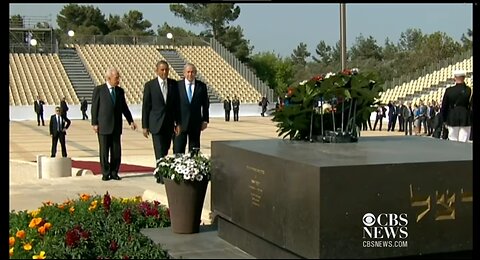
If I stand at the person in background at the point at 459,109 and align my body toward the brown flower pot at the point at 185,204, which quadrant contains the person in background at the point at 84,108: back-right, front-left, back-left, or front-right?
back-right

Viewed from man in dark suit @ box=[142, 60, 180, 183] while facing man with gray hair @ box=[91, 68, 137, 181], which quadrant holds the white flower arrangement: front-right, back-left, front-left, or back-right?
back-left

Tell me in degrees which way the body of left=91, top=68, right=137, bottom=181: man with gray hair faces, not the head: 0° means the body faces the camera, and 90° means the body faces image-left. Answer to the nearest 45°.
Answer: approximately 315°

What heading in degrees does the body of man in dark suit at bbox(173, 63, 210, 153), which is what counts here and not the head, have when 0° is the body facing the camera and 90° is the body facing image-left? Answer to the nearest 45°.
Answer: approximately 0°

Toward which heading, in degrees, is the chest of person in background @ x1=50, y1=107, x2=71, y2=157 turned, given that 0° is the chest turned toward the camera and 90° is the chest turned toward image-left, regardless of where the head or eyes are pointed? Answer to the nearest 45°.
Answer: approximately 0°

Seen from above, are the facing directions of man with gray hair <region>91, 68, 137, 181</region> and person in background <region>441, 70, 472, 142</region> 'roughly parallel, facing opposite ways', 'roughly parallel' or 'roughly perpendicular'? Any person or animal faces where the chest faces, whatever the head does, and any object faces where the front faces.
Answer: roughly parallel, facing opposite ways
